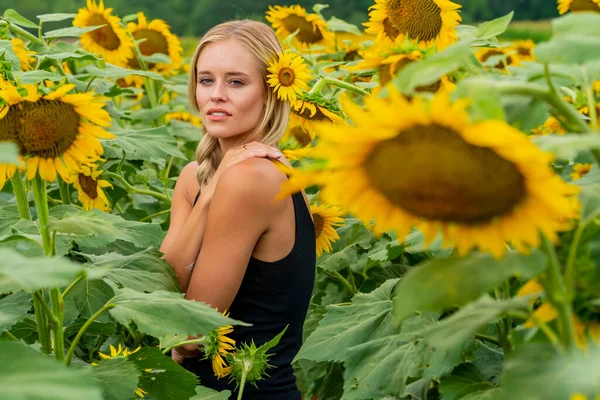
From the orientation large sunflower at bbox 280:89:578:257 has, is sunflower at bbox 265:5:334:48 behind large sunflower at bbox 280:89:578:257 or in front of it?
behind

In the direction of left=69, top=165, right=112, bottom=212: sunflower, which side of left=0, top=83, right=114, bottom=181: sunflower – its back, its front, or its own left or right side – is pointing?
back

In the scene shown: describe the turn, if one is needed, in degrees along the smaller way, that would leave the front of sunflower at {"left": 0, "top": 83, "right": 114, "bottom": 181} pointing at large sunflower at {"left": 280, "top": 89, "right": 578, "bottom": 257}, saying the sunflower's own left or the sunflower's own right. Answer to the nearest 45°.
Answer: approximately 45° to the sunflower's own left

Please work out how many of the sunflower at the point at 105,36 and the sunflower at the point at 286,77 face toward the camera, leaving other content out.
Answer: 2

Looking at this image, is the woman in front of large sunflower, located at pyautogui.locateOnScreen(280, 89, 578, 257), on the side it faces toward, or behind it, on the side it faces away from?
behind

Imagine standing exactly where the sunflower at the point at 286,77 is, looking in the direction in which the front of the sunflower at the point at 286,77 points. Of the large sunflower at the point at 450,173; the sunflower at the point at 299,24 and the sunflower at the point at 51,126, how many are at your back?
1

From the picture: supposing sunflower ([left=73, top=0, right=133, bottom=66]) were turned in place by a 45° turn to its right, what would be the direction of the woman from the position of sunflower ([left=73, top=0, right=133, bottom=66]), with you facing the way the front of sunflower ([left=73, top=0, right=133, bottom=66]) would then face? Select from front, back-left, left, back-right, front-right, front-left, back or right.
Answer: front-left

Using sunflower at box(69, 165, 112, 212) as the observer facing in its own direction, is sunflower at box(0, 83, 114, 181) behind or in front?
in front

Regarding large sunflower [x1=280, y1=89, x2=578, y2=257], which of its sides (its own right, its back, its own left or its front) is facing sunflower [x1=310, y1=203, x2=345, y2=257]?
back

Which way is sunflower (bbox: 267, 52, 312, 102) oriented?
toward the camera

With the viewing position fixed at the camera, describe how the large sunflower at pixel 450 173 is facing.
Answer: facing the viewer
